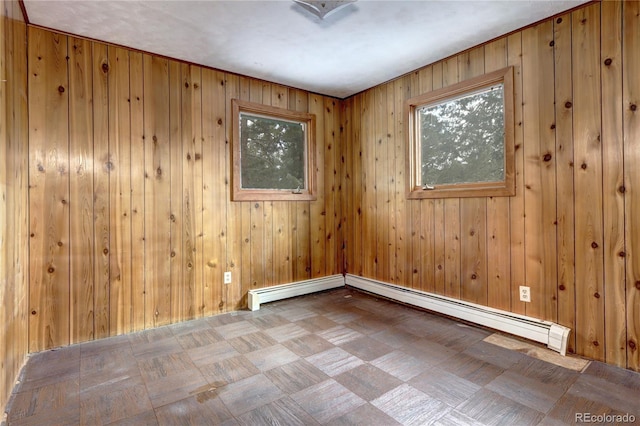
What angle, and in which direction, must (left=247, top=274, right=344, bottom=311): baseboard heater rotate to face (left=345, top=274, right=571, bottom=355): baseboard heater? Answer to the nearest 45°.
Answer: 0° — it already faces it

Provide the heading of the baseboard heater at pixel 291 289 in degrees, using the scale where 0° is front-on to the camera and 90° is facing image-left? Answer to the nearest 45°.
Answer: approximately 315°

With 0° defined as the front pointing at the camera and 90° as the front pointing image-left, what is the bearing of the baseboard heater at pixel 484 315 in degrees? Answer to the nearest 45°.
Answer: approximately 45°
